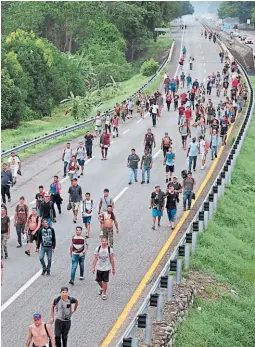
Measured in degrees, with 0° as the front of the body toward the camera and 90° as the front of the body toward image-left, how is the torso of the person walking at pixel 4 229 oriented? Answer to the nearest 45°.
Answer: approximately 0°

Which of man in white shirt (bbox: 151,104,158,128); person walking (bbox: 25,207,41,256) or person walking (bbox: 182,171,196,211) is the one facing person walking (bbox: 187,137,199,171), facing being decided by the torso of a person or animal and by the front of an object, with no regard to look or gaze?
the man in white shirt

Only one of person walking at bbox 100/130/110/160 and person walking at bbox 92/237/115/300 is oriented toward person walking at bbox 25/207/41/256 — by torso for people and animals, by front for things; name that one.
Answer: person walking at bbox 100/130/110/160

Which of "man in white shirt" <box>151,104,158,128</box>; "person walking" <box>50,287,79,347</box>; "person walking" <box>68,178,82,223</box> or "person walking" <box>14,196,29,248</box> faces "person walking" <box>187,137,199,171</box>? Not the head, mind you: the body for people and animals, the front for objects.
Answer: the man in white shirt

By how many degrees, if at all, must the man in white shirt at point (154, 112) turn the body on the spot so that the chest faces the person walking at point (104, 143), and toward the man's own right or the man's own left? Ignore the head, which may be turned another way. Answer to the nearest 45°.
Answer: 0° — they already face them

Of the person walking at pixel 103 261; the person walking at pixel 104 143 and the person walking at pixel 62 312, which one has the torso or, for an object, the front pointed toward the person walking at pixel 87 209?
the person walking at pixel 104 143

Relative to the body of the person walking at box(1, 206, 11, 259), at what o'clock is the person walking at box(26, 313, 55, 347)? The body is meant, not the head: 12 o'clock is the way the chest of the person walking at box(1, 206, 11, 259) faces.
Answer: the person walking at box(26, 313, 55, 347) is roughly at 12 o'clock from the person walking at box(1, 206, 11, 259).

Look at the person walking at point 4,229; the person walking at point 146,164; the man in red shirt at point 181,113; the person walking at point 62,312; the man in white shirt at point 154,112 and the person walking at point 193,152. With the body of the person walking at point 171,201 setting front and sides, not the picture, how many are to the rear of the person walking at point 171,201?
4

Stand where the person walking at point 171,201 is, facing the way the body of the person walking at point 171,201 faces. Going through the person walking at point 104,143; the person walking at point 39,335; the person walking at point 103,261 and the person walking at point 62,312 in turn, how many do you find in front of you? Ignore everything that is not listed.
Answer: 3

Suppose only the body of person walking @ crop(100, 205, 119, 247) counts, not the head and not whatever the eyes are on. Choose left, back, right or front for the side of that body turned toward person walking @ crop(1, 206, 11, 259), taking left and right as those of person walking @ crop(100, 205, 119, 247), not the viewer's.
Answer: right

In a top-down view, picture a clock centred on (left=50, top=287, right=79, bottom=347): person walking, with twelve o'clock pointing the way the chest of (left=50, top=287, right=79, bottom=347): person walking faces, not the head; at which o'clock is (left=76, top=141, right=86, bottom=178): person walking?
(left=76, top=141, right=86, bottom=178): person walking is roughly at 6 o'clock from (left=50, top=287, right=79, bottom=347): person walking.

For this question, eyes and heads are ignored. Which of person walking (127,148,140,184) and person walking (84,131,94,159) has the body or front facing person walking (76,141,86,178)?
person walking (84,131,94,159)

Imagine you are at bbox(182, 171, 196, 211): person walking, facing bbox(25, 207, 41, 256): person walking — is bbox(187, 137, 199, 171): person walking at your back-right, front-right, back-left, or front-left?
back-right
